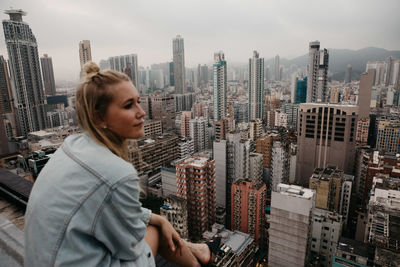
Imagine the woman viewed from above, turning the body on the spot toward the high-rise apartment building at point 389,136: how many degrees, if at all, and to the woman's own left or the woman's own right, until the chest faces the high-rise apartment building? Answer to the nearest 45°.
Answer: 0° — they already face it

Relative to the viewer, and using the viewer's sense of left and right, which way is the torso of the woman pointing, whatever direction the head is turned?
facing away from the viewer and to the right of the viewer

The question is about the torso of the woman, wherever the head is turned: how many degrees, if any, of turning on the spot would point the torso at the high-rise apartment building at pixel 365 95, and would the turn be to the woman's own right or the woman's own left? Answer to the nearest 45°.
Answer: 0° — they already face it

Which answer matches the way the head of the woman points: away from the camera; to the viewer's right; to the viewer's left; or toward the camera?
to the viewer's right

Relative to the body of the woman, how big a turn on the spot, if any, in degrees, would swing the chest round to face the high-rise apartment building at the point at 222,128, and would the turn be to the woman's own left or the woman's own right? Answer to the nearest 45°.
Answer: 0° — they already face it

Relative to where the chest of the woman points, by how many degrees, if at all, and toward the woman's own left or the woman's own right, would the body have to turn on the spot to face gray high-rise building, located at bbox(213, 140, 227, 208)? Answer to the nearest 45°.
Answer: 0° — they already face it

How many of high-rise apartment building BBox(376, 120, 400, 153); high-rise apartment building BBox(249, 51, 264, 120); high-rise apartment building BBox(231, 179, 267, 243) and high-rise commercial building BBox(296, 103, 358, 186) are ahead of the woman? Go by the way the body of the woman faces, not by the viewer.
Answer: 4

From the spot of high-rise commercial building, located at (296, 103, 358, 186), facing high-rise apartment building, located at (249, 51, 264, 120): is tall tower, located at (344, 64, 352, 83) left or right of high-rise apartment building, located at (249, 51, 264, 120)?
right

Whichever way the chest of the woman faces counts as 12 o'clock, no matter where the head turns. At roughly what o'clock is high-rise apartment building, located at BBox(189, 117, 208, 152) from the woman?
The high-rise apartment building is roughly at 11 o'clock from the woman.

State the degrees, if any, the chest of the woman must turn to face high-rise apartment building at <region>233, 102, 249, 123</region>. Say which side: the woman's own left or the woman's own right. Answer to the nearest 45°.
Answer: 0° — they already face it

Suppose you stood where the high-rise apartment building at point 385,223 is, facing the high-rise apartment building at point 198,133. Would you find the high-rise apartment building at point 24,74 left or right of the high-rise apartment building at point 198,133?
left

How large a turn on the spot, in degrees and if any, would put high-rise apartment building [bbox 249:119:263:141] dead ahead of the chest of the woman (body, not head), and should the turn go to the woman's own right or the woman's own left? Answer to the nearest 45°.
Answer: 0° — they already face it

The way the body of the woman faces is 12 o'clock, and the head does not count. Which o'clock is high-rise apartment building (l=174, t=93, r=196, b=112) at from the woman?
The high-rise apartment building is roughly at 11 o'clock from the woman.

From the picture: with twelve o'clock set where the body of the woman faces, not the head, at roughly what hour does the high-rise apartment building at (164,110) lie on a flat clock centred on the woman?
The high-rise apartment building is roughly at 11 o'clock from the woman.
